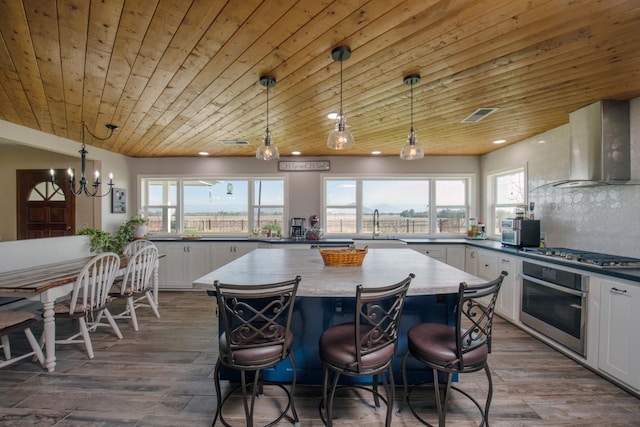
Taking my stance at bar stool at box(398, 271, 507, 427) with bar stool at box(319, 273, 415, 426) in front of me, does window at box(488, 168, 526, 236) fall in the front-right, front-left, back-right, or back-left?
back-right

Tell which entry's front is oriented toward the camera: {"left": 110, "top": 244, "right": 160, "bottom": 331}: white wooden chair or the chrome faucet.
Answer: the chrome faucet

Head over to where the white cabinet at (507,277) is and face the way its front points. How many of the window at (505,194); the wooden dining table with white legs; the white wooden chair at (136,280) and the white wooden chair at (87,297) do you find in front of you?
3

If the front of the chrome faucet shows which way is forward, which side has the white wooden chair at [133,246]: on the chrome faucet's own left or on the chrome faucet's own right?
on the chrome faucet's own right

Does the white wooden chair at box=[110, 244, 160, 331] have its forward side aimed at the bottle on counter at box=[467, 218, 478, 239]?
no

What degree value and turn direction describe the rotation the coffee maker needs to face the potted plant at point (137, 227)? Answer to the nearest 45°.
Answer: approximately 90° to its right

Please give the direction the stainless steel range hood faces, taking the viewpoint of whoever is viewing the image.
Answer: facing the viewer and to the left of the viewer

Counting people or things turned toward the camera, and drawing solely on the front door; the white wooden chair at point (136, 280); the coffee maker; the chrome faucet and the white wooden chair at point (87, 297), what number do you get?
3

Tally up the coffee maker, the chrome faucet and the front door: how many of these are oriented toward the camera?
3

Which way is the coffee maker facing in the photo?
toward the camera

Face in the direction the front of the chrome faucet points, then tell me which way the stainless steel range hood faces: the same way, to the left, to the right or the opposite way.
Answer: to the right

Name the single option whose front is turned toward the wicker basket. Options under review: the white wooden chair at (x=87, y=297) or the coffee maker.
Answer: the coffee maker

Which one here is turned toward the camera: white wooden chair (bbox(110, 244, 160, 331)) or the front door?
the front door

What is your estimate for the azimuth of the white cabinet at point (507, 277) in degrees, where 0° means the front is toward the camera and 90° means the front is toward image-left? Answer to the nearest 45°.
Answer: approximately 45°

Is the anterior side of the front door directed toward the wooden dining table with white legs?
yes

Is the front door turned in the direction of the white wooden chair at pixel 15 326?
yes

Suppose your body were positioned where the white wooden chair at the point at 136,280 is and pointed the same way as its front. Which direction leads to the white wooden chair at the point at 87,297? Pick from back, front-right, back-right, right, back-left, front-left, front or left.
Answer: left

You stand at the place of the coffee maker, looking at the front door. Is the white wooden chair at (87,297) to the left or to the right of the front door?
left

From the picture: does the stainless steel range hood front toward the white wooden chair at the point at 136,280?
yes

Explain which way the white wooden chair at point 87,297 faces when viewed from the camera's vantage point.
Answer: facing away from the viewer and to the left of the viewer

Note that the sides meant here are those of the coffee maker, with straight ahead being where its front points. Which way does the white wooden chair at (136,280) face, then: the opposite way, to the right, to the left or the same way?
to the right

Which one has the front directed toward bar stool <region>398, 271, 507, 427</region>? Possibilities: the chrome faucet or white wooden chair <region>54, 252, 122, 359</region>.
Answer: the chrome faucet

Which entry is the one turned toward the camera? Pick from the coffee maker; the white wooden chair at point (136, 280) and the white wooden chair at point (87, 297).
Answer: the coffee maker

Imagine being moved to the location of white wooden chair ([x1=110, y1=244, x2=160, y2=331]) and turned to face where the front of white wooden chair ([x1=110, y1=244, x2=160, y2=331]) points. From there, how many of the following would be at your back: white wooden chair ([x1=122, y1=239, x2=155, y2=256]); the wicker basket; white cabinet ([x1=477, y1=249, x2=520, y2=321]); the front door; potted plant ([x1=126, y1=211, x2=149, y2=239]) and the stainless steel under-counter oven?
3

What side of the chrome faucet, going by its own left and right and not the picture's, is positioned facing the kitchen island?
front
